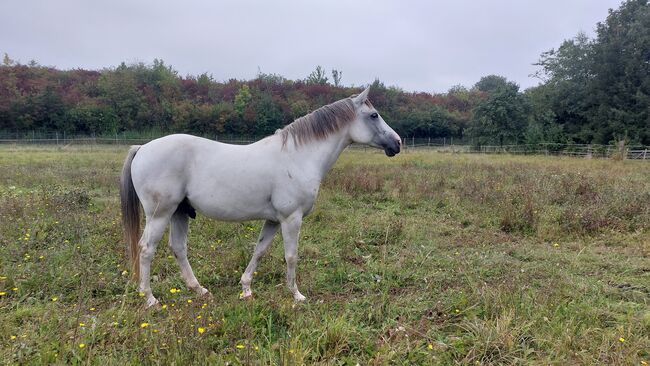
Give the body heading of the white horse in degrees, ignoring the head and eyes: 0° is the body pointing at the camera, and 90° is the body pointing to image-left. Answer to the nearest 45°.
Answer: approximately 270°
